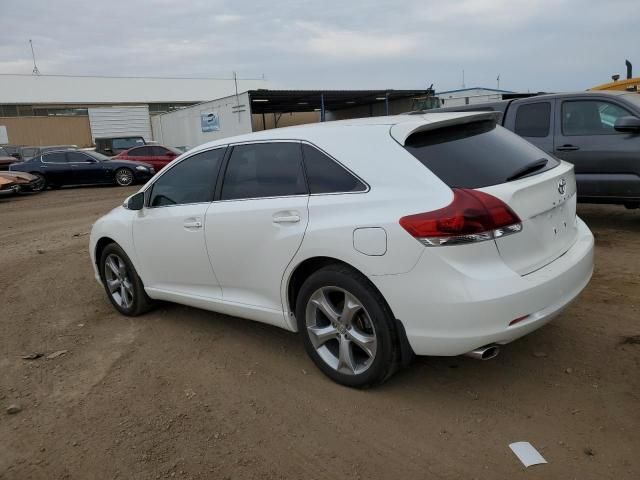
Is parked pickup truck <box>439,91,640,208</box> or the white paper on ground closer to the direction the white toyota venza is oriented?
the parked pickup truck

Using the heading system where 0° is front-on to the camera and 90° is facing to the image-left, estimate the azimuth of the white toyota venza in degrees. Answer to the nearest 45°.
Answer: approximately 135°

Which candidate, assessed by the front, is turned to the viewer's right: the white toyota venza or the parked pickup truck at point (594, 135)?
the parked pickup truck

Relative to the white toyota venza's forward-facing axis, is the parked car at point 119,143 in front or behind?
in front

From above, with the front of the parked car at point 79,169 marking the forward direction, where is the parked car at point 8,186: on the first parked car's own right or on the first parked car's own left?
on the first parked car's own right

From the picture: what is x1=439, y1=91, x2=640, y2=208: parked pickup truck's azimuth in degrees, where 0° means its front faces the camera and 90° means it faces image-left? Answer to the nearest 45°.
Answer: approximately 270°

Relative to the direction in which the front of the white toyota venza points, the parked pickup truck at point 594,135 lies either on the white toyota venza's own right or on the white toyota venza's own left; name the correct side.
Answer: on the white toyota venza's own right

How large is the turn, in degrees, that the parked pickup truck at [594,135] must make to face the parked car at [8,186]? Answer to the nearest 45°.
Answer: approximately 180°

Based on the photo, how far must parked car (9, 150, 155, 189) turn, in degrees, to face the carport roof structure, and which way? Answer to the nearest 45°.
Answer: approximately 45° to its left

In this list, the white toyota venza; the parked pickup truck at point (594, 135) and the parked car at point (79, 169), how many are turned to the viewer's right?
2

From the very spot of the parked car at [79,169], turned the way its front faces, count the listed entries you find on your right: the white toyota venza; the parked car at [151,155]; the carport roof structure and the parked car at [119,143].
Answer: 1

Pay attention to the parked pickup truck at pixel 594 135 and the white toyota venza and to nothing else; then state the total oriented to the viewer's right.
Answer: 1

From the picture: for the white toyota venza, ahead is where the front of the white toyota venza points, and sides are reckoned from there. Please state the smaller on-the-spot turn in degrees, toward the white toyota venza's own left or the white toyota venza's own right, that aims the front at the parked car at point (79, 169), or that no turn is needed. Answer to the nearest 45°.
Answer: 0° — it already faces it

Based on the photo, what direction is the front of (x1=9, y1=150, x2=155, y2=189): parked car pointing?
to the viewer's right

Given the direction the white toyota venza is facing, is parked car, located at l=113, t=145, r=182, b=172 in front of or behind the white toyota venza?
in front
